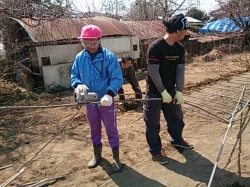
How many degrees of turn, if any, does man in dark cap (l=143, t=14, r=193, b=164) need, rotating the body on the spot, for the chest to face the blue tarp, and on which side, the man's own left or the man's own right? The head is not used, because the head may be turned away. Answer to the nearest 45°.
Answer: approximately 135° to the man's own left

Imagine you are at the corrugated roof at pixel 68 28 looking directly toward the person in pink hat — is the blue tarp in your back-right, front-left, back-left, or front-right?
back-left

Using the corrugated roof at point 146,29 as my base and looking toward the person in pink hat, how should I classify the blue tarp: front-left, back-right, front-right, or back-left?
back-left

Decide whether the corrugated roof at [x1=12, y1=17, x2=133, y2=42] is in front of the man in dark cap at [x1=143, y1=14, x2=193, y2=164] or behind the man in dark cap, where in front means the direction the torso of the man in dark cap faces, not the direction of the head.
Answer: behind
